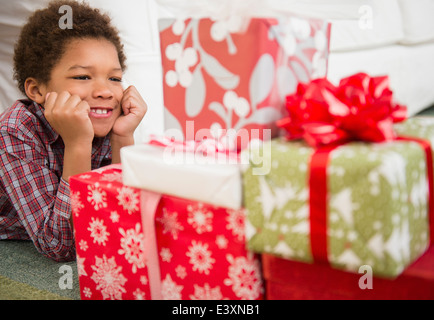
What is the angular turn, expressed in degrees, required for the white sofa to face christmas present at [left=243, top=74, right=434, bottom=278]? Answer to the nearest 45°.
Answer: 0° — it already faces it

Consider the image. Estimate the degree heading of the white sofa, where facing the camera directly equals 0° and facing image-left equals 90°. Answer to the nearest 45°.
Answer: approximately 0°
